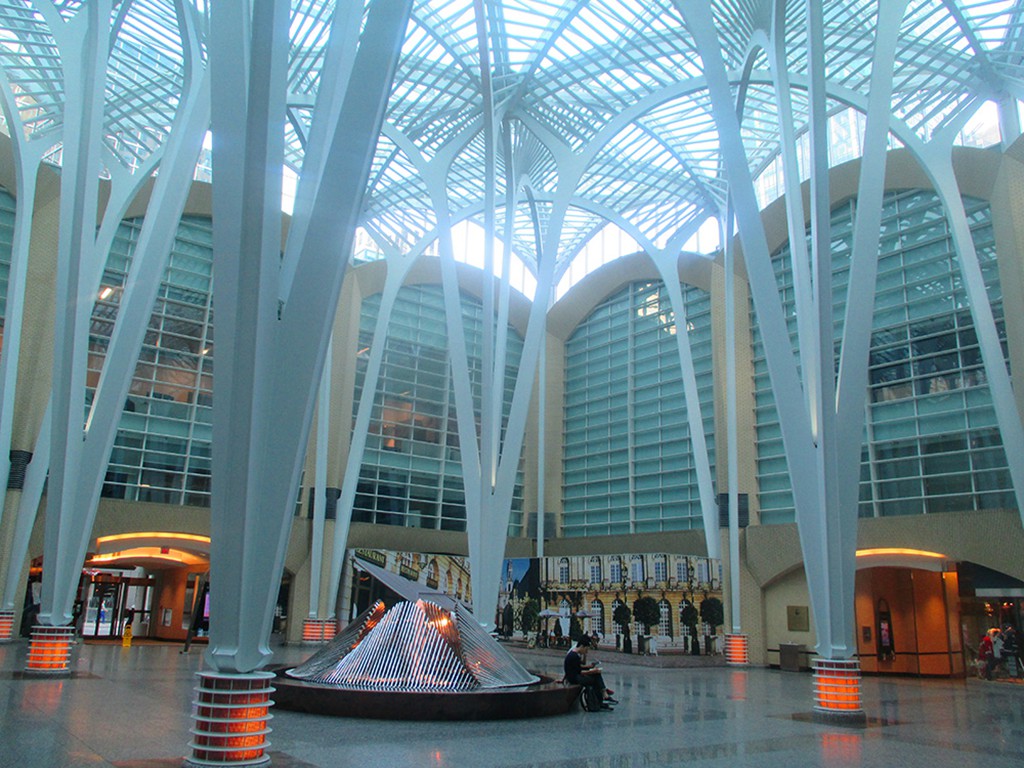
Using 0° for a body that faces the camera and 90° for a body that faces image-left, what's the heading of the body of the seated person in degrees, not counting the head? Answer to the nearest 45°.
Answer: approximately 270°

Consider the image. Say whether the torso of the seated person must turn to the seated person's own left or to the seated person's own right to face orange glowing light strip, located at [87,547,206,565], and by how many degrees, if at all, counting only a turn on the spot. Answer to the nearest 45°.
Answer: approximately 135° to the seated person's own left

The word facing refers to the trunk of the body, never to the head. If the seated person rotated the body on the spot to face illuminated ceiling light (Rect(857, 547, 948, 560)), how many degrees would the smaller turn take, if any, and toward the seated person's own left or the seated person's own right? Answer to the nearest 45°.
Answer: approximately 45° to the seated person's own left

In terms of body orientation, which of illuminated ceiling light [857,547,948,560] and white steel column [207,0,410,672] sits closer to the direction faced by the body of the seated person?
the illuminated ceiling light

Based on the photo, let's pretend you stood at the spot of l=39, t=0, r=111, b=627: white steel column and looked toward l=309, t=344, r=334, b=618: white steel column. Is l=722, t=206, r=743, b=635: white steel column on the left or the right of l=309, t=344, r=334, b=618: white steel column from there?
right

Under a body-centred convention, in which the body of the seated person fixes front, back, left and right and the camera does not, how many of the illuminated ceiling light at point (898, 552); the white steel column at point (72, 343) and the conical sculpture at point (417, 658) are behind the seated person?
2

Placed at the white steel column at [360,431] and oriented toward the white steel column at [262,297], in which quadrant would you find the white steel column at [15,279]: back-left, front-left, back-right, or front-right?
front-right

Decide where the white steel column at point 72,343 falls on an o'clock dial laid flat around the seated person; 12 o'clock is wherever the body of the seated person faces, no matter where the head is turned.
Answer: The white steel column is roughly at 6 o'clock from the seated person.

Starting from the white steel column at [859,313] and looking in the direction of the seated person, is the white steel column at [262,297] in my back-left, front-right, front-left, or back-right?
front-left

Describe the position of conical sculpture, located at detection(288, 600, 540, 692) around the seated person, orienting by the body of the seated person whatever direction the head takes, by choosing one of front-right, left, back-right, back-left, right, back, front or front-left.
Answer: back

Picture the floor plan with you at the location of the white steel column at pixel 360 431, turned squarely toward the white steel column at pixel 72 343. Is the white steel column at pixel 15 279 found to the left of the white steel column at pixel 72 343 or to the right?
right
